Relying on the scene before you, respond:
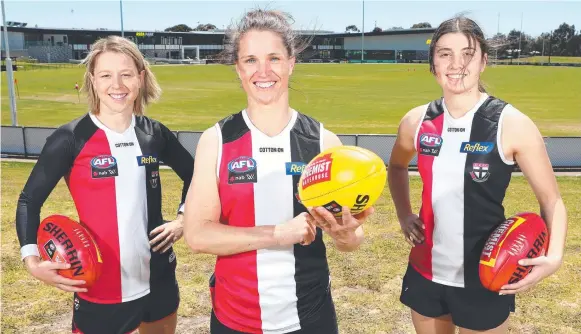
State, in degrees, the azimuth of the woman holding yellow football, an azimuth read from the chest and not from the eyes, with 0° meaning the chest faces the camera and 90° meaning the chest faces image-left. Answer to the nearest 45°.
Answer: approximately 0°

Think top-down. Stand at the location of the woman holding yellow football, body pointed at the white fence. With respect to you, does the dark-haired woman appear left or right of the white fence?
right

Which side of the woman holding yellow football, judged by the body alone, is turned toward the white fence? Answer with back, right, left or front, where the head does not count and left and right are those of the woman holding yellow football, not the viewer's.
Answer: back

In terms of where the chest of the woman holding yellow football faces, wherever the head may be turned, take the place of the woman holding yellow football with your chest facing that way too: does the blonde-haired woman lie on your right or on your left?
on your right
